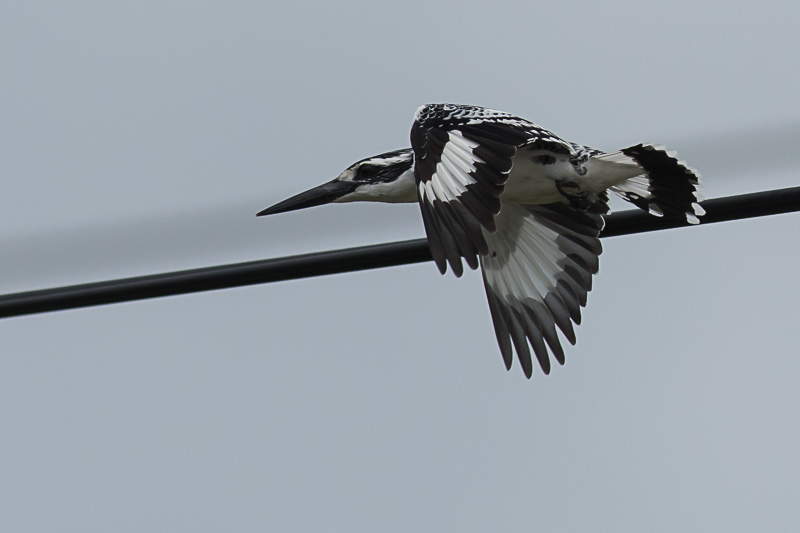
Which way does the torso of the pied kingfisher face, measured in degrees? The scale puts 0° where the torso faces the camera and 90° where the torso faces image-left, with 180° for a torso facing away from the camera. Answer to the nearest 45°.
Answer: approximately 90°
